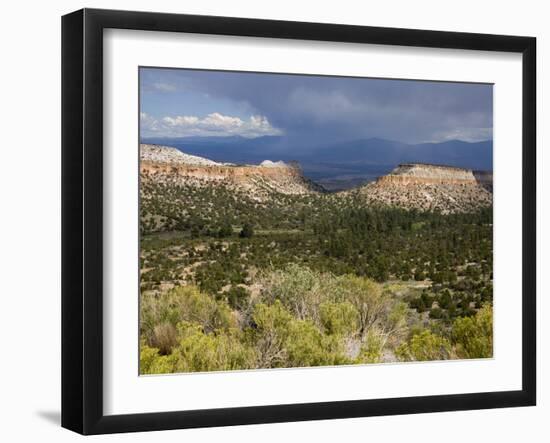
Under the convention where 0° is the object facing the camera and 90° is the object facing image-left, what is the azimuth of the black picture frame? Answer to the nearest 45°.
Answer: approximately 315°
